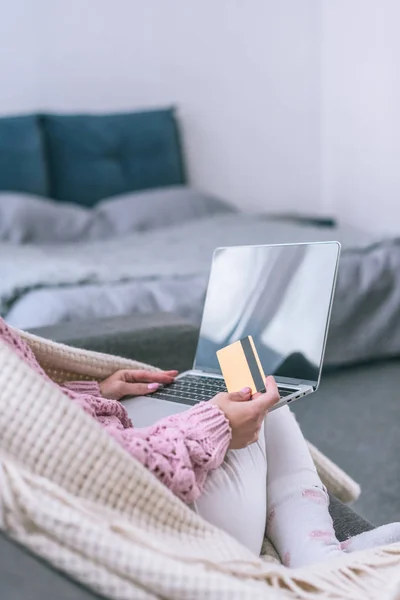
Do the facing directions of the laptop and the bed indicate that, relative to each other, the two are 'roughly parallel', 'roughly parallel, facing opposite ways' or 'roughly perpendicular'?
roughly perpendicular

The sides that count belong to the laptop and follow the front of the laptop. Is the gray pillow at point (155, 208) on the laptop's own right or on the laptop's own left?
on the laptop's own right

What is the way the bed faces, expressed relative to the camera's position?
facing the viewer and to the right of the viewer

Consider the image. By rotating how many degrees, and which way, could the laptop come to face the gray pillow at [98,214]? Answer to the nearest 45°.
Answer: approximately 135° to its right

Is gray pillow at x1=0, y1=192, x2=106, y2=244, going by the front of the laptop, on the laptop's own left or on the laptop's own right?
on the laptop's own right

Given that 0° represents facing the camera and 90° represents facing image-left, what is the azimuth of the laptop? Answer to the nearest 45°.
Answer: approximately 45°

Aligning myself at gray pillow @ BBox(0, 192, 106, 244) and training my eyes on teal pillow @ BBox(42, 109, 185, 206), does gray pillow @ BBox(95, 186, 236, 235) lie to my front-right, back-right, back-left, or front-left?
front-right

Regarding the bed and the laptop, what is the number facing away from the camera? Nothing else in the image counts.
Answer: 0

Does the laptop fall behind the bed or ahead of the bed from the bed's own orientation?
ahead
